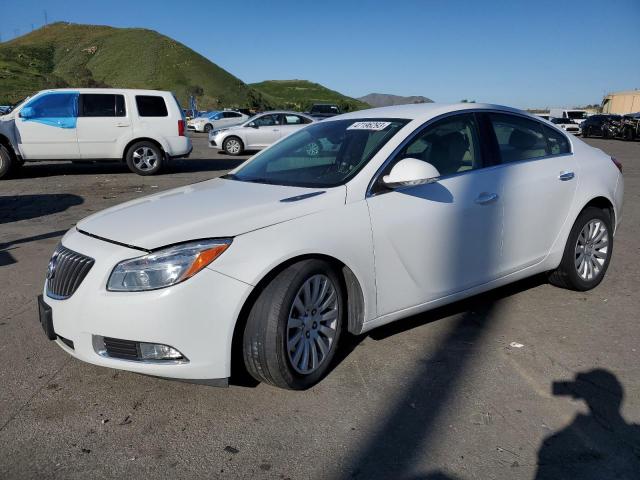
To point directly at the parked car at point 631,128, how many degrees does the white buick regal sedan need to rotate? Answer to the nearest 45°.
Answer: approximately 180°

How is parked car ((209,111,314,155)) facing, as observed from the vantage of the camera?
facing to the left of the viewer

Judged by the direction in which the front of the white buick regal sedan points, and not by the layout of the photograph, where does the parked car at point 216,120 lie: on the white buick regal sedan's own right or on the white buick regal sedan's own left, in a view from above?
on the white buick regal sedan's own right

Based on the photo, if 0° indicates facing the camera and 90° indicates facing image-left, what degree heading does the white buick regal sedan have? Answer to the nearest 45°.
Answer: approximately 45°

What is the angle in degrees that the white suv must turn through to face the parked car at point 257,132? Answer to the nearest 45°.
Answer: approximately 135° to its right

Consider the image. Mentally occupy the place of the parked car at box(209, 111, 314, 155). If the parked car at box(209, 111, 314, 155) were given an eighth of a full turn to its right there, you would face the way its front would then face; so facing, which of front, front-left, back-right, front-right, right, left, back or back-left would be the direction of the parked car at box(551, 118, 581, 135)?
right

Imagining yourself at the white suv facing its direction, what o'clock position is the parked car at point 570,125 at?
The parked car is roughly at 5 o'clock from the white suv.

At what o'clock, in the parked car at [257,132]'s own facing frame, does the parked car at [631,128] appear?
the parked car at [631,128] is roughly at 5 o'clock from the parked car at [257,132].

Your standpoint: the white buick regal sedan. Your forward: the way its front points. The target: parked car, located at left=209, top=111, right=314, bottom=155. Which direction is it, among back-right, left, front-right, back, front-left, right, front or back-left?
back-right

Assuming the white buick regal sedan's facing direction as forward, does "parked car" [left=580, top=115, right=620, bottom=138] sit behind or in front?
behind

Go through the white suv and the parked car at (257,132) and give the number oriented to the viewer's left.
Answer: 2

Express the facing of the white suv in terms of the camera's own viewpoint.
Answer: facing to the left of the viewer
